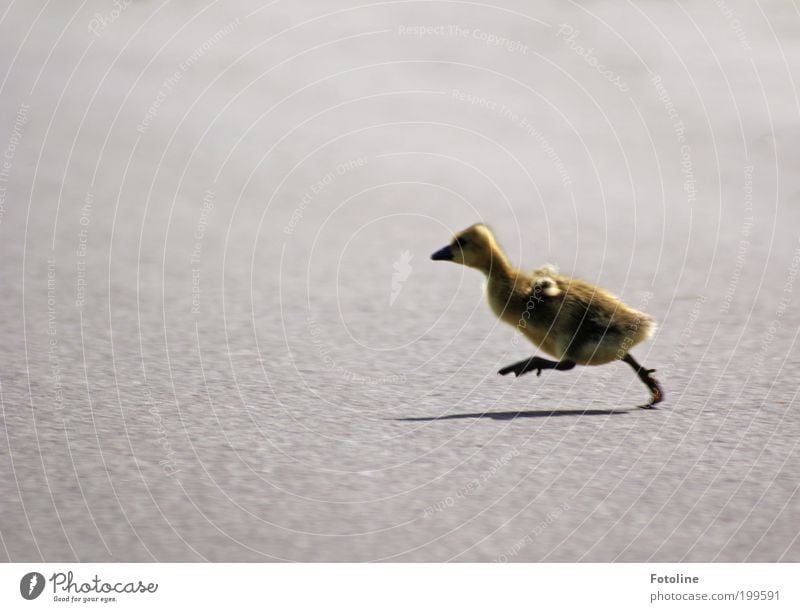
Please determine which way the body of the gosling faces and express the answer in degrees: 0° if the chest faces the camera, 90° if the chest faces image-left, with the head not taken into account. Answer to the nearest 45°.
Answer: approximately 90°
